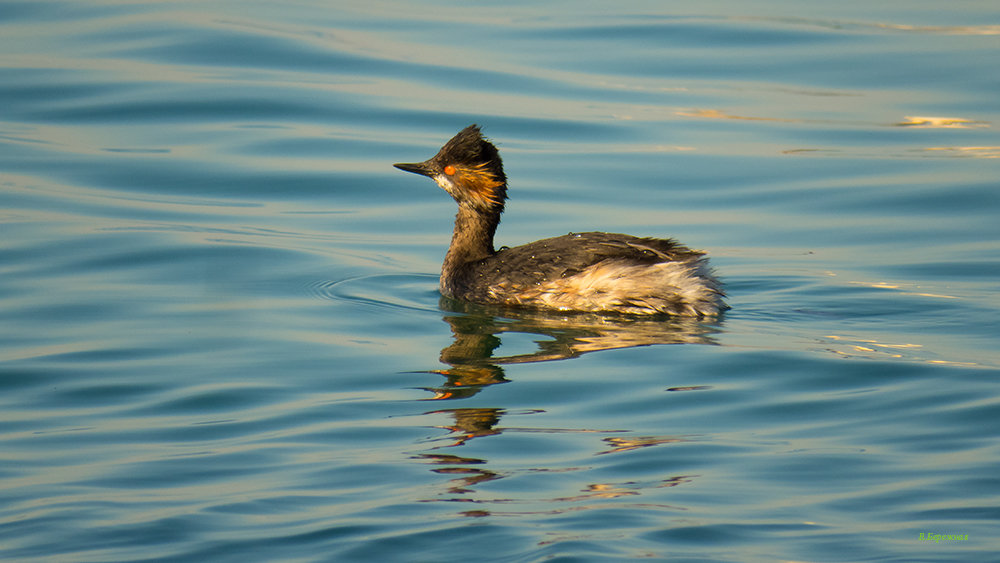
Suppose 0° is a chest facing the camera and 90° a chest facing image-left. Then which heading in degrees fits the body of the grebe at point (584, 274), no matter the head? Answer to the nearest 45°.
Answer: approximately 90°
